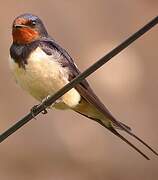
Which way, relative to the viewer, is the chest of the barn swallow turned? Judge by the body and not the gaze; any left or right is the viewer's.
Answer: facing the viewer and to the left of the viewer
